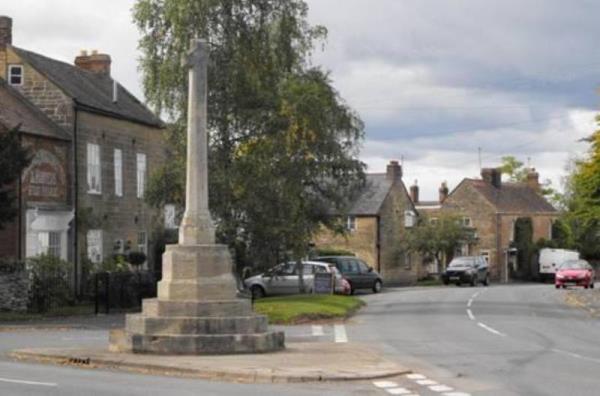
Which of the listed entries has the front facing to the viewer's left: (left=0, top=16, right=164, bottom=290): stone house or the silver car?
the silver car

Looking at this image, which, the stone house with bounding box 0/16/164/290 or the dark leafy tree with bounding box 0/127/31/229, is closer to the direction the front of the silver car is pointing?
the stone house

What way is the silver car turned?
to the viewer's left

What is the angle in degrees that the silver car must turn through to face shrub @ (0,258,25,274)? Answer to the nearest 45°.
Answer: approximately 45° to its left

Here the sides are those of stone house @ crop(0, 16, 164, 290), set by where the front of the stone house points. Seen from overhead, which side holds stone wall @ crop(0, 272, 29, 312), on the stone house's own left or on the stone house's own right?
on the stone house's own right

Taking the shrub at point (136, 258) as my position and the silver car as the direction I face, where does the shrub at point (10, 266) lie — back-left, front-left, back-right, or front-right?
back-right

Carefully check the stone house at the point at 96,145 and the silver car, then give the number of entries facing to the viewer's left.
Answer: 1

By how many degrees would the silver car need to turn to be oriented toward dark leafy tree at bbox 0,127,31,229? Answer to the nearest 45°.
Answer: approximately 45° to its left
